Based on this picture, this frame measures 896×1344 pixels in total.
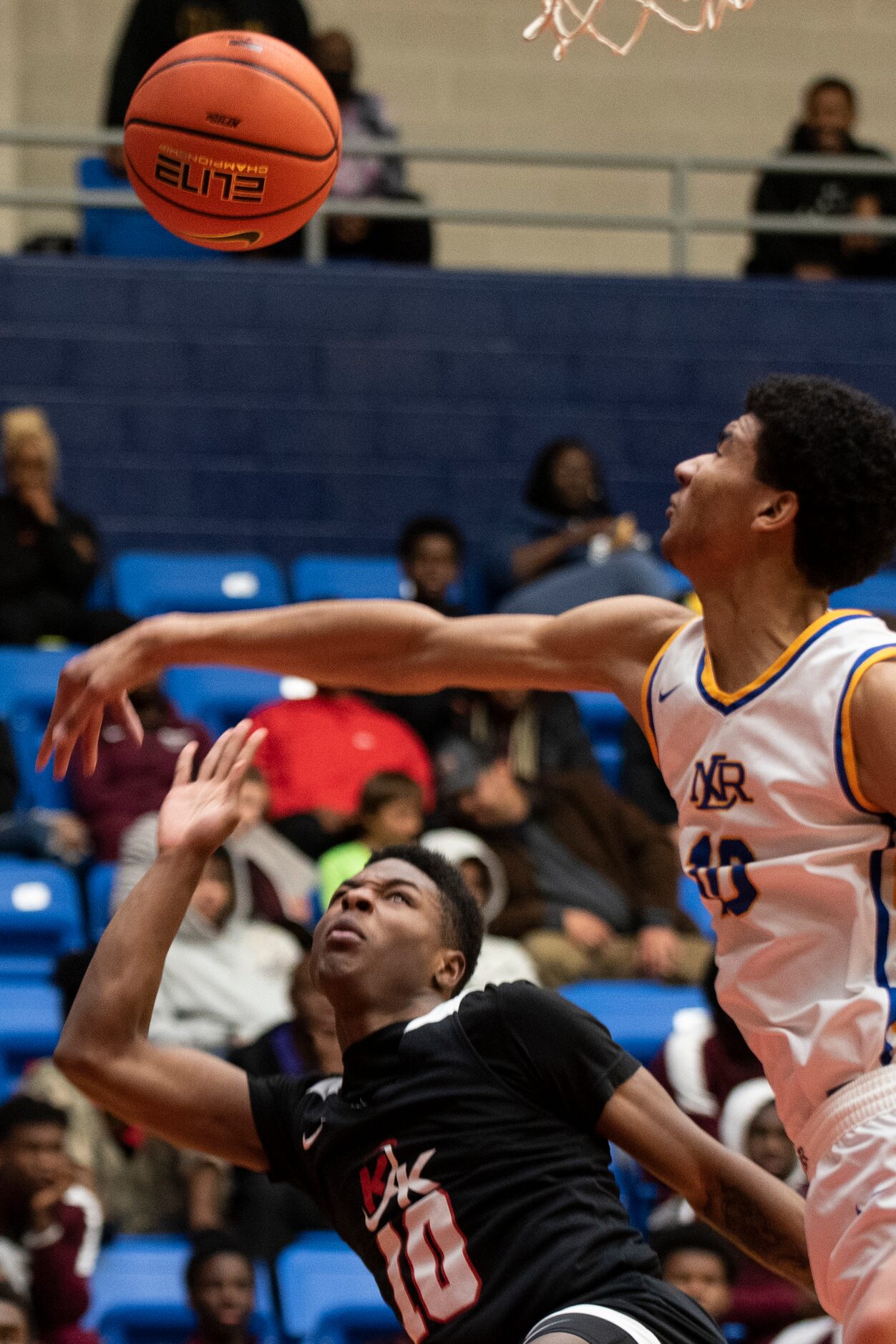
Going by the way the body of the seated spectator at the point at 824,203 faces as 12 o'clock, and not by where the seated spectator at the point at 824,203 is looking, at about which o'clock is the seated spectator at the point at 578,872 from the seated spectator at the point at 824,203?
the seated spectator at the point at 578,872 is roughly at 12 o'clock from the seated spectator at the point at 824,203.

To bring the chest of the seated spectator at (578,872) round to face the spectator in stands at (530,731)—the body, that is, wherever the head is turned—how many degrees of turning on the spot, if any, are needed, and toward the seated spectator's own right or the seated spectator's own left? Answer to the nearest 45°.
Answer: approximately 135° to the seated spectator's own right

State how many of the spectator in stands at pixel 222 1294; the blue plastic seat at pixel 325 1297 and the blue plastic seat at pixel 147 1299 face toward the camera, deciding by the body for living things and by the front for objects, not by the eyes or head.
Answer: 3

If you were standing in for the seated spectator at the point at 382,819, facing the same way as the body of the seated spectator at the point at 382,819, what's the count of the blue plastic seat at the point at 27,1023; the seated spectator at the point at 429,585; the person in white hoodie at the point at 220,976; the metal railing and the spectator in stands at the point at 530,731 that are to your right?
2

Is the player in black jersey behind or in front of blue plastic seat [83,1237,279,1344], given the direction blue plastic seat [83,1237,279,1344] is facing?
in front

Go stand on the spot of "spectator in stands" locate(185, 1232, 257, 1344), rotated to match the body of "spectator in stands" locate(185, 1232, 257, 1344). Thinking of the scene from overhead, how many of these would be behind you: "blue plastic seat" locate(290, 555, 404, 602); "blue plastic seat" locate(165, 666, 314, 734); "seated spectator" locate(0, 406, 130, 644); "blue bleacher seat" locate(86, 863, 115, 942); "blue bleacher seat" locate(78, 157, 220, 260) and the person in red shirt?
6

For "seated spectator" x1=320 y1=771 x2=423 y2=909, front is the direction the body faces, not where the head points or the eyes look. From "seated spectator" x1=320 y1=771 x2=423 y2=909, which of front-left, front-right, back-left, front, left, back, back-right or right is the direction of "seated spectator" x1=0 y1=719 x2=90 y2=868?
back-right

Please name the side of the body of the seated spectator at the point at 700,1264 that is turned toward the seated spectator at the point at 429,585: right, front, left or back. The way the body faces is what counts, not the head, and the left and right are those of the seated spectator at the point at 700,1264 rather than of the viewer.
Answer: back

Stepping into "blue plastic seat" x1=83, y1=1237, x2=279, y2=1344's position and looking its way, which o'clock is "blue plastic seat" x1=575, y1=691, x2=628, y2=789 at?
"blue plastic seat" x1=575, y1=691, x2=628, y2=789 is roughly at 7 o'clock from "blue plastic seat" x1=83, y1=1237, x2=279, y2=1344.

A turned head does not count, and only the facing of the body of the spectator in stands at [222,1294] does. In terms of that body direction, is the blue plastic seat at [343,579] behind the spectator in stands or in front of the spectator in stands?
behind

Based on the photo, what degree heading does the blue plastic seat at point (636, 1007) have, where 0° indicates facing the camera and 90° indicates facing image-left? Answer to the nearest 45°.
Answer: approximately 0°

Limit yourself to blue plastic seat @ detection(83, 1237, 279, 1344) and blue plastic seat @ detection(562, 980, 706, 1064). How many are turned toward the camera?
2
